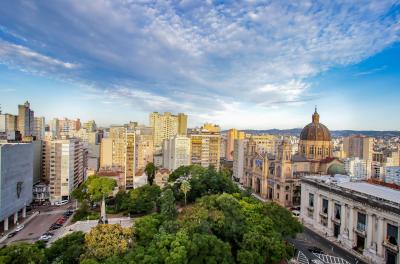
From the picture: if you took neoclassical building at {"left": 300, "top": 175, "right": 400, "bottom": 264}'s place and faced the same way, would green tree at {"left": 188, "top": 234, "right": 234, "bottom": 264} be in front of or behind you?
in front

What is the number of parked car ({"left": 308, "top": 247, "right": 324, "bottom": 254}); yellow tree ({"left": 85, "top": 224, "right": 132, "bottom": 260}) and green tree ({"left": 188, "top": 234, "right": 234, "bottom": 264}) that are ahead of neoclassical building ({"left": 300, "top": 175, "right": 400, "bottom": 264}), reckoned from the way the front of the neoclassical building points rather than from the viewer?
3

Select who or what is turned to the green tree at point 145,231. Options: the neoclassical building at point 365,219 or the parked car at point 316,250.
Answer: the neoclassical building

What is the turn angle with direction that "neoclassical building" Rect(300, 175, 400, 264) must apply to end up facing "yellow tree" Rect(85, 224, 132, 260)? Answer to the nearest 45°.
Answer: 0° — it already faces it

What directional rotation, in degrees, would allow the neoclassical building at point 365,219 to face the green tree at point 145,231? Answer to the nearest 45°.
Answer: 0° — it already faces it

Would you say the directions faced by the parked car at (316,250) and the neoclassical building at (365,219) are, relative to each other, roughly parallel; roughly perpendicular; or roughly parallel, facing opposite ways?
roughly perpendicular

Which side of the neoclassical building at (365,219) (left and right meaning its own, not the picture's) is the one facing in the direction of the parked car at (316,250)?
front
